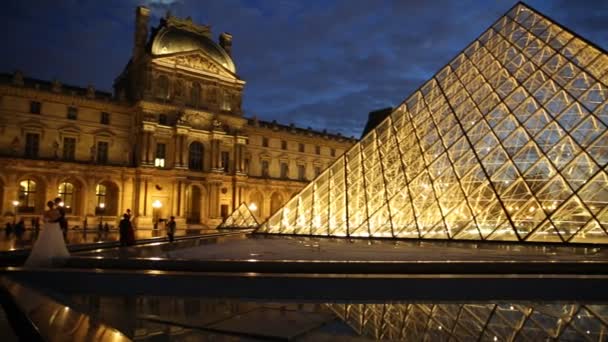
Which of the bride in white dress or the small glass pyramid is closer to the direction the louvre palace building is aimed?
the small glass pyramid

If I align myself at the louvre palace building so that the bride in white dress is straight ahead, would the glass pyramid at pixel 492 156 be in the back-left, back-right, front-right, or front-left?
front-left

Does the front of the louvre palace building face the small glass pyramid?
yes

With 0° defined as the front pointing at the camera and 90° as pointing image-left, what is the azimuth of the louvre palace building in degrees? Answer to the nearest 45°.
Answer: approximately 315°

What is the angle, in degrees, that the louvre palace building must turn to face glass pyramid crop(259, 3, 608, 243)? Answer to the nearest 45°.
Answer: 0° — it already faces it

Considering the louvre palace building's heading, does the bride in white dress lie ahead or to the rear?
ahead

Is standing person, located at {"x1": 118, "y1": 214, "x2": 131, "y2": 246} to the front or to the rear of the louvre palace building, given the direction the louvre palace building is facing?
to the front
